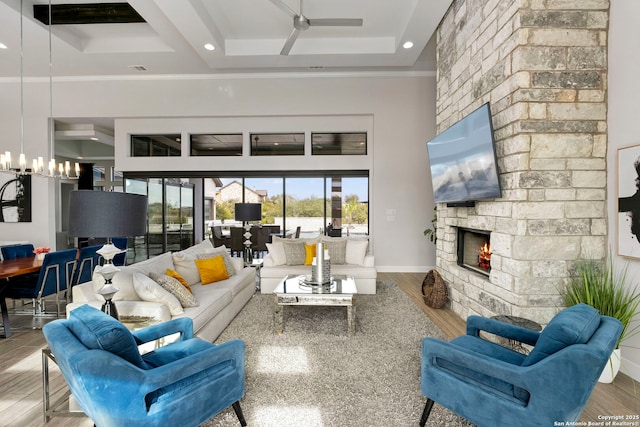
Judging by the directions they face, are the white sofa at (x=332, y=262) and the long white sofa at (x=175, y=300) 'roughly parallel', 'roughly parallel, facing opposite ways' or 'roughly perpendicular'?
roughly perpendicular

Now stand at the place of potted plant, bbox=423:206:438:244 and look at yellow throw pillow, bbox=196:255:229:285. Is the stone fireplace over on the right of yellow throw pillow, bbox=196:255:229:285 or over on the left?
left

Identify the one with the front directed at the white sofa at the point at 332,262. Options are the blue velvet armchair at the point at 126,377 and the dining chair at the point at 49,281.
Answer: the blue velvet armchair

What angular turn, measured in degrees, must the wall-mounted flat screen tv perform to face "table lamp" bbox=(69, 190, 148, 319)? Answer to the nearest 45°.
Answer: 0° — it already faces it

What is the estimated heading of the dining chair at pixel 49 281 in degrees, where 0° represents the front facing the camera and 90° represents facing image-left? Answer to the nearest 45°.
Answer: approximately 135°

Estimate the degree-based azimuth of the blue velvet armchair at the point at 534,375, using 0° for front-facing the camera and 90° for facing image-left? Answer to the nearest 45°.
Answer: approximately 135°

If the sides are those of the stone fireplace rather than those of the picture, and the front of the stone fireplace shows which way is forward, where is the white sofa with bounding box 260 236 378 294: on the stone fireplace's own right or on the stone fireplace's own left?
on the stone fireplace's own right

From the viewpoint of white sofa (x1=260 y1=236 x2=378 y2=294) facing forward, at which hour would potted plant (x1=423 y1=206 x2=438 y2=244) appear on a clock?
The potted plant is roughly at 8 o'clock from the white sofa.

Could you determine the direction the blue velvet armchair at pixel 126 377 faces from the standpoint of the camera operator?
facing away from the viewer and to the right of the viewer

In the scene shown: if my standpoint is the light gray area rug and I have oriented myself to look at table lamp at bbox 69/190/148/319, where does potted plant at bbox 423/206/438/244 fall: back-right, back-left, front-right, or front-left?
back-right
